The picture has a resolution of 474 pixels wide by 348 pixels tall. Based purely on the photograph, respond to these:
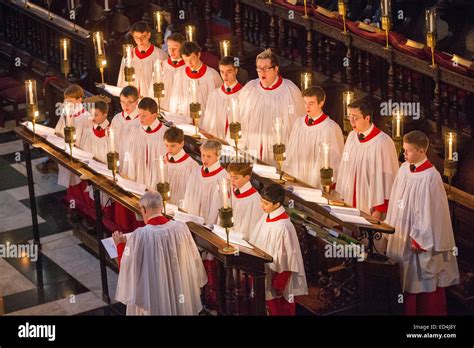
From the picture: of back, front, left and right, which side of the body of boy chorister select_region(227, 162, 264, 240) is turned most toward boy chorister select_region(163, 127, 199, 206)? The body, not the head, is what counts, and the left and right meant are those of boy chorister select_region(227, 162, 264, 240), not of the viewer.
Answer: right

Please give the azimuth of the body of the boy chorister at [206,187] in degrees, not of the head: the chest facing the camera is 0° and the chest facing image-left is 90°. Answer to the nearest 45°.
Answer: approximately 45°

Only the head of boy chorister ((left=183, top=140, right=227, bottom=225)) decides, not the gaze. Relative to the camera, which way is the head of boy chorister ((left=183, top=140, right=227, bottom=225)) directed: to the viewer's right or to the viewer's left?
to the viewer's left

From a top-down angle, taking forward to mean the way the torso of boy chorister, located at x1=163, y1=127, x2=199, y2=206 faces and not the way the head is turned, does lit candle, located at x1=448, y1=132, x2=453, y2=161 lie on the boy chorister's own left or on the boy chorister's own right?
on the boy chorister's own left

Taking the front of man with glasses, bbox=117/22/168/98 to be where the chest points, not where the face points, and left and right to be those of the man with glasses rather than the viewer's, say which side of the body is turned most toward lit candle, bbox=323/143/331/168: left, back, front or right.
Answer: left

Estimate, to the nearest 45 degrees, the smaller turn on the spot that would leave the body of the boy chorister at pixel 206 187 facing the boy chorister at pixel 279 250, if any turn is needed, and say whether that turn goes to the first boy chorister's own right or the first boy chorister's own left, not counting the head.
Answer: approximately 90° to the first boy chorister's own left

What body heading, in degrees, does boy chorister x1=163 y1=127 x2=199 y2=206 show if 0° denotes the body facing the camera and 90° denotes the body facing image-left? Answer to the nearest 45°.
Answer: approximately 45°
